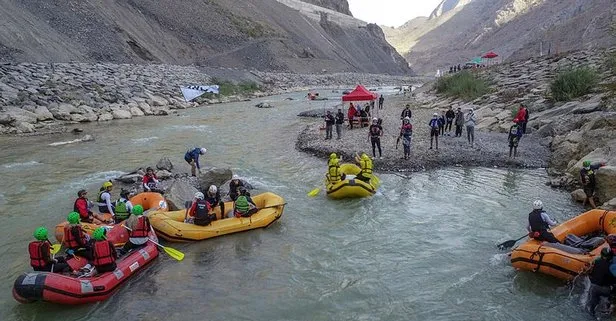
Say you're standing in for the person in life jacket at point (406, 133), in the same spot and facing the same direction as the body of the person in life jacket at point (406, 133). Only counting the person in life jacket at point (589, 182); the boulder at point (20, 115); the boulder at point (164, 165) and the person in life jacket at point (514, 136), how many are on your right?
2

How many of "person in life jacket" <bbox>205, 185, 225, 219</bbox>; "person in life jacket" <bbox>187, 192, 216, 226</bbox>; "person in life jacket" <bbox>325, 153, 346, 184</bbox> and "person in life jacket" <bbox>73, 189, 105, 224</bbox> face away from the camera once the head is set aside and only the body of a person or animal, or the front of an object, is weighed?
2

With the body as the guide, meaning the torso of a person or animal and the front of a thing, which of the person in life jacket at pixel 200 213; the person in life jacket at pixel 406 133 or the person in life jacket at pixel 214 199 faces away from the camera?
the person in life jacket at pixel 200 213

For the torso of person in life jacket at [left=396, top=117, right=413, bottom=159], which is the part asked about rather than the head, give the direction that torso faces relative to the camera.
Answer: toward the camera

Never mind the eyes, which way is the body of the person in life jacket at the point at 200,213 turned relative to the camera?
away from the camera

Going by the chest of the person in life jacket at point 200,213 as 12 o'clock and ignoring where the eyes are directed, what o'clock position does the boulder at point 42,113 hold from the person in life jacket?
The boulder is roughly at 11 o'clock from the person in life jacket.

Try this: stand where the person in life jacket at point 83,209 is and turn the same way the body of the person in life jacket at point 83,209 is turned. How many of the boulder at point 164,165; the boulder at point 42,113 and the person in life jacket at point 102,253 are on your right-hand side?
1

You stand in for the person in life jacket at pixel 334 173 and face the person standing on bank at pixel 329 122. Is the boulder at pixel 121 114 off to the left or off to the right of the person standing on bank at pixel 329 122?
left

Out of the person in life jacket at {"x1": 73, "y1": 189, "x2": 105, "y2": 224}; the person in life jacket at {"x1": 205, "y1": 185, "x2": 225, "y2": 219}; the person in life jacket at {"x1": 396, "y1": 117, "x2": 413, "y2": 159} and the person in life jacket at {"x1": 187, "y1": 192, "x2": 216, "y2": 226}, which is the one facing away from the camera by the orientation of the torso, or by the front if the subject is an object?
the person in life jacket at {"x1": 187, "y1": 192, "x2": 216, "y2": 226}

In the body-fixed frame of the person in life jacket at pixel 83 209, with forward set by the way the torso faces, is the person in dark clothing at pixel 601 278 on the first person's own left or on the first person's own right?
on the first person's own right

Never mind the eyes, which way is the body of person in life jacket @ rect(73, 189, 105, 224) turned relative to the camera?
to the viewer's right
